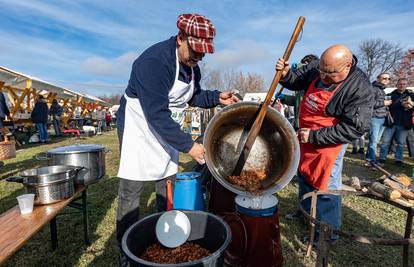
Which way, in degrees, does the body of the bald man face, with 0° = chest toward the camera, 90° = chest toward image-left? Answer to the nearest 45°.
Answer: approximately 45°

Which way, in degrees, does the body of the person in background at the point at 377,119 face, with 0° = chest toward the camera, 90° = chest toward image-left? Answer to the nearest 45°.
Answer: approximately 315°

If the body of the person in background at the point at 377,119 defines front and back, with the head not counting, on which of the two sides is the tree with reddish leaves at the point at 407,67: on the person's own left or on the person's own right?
on the person's own left

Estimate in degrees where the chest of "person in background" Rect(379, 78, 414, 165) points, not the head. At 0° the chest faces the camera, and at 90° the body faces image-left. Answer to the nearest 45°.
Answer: approximately 0°

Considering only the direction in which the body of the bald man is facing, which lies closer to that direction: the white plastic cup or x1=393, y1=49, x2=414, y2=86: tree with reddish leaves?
the white plastic cup

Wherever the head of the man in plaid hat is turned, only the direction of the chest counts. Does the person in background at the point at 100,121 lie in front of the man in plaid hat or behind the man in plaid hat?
behind

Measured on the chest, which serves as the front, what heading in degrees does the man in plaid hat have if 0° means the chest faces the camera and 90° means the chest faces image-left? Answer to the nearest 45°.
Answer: approximately 315°

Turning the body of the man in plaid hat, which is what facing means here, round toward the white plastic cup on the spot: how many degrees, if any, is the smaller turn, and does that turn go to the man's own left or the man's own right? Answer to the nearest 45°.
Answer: approximately 135° to the man's own right
